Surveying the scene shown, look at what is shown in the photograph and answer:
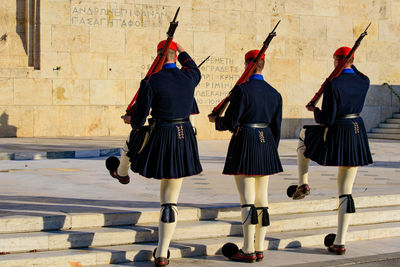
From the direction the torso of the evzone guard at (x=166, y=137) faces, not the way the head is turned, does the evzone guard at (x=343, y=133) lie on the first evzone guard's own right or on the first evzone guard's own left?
on the first evzone guard's own right

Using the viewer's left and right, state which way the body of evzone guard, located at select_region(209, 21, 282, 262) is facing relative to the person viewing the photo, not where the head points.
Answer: facing away from the viewer and to the left of the viewer

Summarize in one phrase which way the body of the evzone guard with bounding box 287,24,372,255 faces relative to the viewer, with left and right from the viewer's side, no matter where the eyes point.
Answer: facing away from the viewer and to the left of the viewer

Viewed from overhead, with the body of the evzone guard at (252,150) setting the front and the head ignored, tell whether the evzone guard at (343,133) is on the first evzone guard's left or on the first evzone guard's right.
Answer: on the first evzone guard's right

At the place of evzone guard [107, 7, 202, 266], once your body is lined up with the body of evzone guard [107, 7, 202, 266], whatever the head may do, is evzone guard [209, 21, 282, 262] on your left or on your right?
on your right

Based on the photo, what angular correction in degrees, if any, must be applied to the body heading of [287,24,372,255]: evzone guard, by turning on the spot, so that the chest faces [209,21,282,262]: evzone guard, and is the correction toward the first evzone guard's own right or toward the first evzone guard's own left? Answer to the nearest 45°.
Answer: approximately 90° to the first evzone guard's own left

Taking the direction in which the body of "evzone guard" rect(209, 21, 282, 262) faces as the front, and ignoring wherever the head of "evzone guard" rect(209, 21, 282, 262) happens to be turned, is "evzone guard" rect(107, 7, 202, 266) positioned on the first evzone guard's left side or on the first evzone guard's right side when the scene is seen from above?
on the first evzone guard's left side

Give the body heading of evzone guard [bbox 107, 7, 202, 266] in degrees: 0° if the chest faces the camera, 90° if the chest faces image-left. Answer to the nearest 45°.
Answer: approximately 135°

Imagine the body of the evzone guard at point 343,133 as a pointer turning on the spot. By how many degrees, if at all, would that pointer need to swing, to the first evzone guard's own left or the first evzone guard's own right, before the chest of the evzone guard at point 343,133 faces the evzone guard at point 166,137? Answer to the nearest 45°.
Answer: approximately 90° to the first evzone guard's own left
